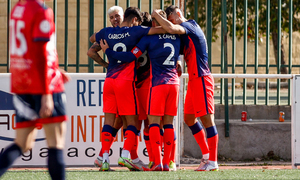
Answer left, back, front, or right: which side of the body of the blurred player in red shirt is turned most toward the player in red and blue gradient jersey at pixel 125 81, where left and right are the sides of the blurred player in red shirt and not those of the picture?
front

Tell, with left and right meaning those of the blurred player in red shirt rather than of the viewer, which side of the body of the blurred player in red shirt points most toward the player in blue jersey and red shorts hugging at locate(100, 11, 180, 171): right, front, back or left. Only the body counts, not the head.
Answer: front

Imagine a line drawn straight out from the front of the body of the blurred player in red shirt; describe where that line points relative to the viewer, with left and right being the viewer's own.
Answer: facing away from the viewer and to the right of the viewer
